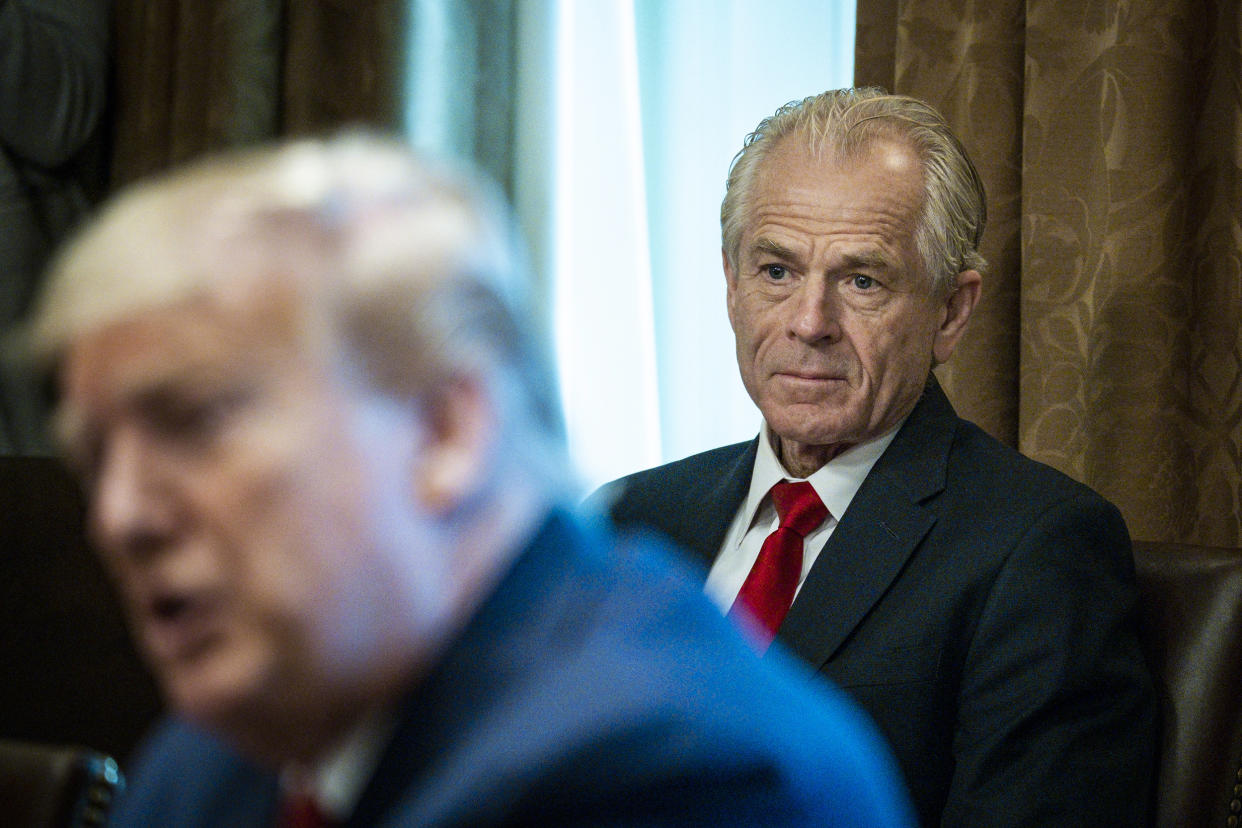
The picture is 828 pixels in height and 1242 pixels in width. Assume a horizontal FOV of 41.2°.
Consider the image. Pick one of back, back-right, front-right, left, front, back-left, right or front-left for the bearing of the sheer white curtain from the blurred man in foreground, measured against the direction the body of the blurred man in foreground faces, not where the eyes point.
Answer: back-right

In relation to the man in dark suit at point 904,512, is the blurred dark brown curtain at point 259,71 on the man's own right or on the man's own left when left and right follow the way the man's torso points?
on the man's own right

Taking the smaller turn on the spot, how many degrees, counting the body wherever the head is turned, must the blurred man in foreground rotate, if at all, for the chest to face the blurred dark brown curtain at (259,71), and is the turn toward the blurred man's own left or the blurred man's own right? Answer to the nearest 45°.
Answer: approximately 135° to the blurred man's own right

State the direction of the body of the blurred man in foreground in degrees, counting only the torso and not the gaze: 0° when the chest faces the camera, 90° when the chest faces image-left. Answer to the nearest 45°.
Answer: approximately 45°

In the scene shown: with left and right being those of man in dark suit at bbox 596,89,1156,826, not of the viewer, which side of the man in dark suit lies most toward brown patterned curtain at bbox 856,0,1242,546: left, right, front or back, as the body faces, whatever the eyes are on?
back

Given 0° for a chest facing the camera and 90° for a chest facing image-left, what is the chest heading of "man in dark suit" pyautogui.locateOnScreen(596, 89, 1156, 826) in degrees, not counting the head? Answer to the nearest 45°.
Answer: approximately 45°

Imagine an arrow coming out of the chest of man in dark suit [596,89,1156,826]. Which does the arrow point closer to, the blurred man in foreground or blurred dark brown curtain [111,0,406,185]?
the blurred man in foreground

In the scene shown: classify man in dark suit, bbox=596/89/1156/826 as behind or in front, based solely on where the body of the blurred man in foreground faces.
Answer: behind

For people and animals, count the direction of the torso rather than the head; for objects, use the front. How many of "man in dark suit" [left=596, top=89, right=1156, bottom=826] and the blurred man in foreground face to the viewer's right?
0

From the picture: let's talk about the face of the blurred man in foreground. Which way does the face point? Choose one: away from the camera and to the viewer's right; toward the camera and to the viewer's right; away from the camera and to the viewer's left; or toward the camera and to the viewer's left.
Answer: toward the camera and to the viewer's left
